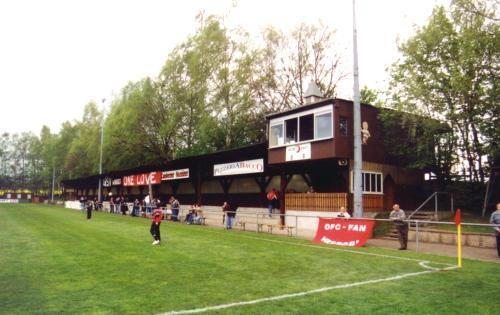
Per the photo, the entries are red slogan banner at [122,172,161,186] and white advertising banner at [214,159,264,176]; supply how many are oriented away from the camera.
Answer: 0

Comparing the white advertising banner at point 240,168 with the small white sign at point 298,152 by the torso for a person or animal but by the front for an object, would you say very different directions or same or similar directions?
same or similar directions

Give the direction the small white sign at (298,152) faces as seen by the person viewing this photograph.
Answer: facing the viewer and to the left of the viewer

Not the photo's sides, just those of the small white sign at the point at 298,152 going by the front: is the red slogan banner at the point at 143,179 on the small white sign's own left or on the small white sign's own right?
on the small white sign's own right

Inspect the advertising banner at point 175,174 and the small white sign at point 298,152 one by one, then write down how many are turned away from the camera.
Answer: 0

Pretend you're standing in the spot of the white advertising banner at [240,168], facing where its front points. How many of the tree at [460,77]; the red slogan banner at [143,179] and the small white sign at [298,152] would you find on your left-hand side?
2

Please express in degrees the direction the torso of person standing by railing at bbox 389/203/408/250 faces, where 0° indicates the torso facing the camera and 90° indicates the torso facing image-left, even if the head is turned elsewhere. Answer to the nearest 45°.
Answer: approximately 45°

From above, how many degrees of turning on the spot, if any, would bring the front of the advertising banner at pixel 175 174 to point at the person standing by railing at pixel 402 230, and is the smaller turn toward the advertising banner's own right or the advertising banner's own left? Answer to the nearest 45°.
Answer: approximately 45° to the advertising banner's own left
